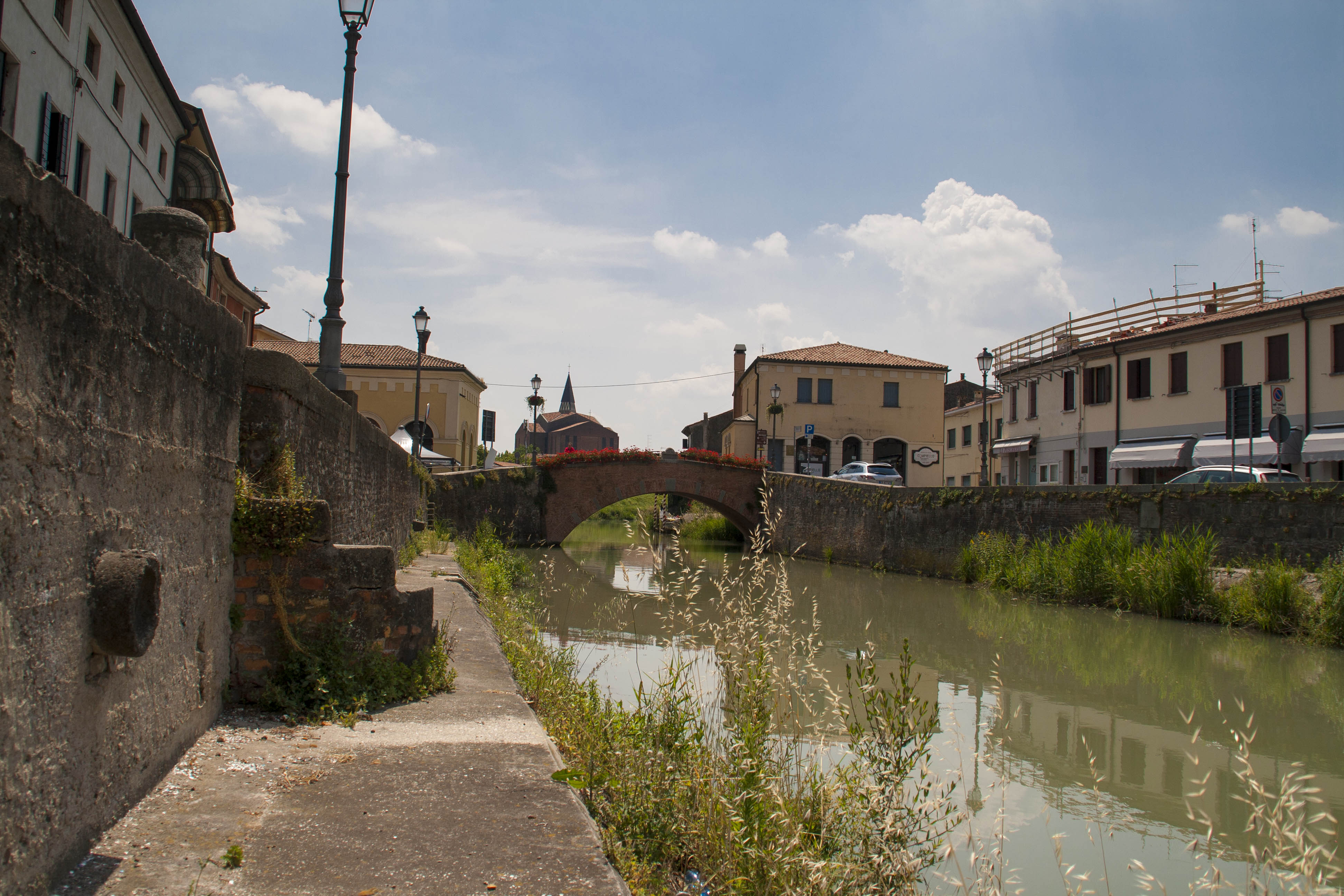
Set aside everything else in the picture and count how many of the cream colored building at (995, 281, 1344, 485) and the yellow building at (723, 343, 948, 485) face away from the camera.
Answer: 0

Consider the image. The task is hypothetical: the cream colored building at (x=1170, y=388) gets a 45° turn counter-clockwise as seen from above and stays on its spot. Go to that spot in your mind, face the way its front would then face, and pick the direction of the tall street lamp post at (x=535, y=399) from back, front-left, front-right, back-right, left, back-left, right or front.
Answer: right

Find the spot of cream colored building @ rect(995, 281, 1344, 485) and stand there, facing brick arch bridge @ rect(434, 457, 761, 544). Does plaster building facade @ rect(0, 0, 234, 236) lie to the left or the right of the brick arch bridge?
left

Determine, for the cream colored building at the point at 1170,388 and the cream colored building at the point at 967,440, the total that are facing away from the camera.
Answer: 0

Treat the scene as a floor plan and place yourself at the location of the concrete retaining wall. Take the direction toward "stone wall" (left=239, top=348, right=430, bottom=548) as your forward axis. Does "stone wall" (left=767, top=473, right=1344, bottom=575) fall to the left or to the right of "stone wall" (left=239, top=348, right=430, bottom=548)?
right

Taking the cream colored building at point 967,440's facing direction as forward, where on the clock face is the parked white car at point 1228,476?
The parked white car is roughly at 10 o'clock from the cream colored building.

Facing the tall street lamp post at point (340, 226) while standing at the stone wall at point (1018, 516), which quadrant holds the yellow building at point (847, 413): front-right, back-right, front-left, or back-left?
back-right

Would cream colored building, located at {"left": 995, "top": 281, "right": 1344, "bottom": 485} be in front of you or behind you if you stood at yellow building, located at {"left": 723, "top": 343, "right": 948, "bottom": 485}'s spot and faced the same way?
in front

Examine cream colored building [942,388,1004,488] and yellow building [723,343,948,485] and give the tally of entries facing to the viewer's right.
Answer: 0

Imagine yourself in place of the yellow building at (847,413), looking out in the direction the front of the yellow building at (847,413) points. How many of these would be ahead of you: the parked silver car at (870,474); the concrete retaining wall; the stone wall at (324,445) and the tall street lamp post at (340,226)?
4

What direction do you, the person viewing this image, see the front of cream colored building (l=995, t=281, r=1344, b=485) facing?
facing the viewer and to the left of the viewer

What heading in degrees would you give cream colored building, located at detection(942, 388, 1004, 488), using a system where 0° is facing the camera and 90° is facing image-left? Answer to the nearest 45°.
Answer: approximately 45°
